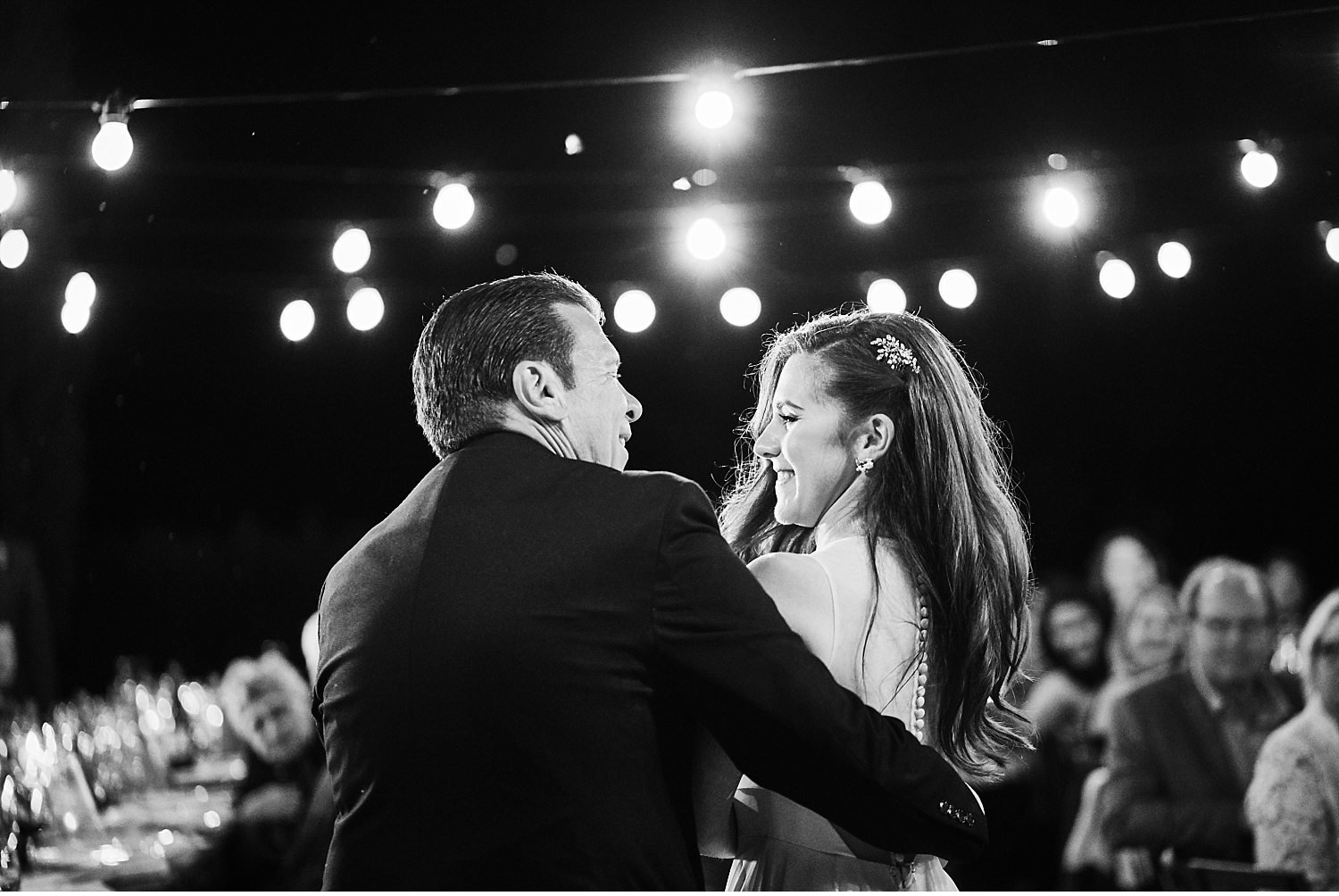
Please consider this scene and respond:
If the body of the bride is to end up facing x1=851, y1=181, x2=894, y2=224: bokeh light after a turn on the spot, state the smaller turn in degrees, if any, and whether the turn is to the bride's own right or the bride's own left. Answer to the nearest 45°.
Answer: approximately 45° to the bride's own right

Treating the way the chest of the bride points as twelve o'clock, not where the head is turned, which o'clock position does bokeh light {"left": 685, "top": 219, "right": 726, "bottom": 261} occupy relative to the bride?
The bokeh light is roughly at 1 o'clock from the bride.

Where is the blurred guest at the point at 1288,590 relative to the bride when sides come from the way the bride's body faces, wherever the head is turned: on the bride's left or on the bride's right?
on the bride's right

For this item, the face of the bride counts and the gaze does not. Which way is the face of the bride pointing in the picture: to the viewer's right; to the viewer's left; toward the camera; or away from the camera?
to the viewer's left

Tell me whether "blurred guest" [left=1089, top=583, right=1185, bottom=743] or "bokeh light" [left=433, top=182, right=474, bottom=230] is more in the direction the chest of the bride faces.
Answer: the bokeh light

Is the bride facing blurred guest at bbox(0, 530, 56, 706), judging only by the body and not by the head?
yes

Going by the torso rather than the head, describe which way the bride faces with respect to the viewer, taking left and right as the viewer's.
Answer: facing away from the viewer and to the left of the viewer
